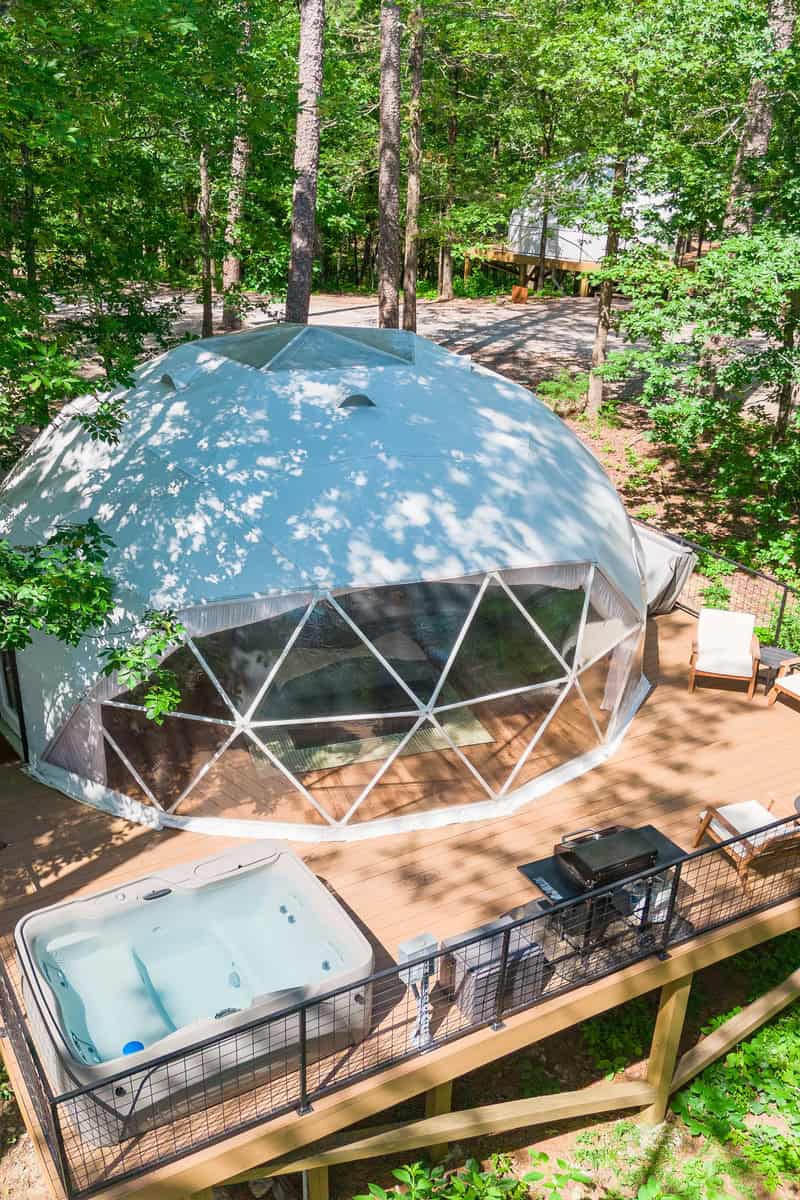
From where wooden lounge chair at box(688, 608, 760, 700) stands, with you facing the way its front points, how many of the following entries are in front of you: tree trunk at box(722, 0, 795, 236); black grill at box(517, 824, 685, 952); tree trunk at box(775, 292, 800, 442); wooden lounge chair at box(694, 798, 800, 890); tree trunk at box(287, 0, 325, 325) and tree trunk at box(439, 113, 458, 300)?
2

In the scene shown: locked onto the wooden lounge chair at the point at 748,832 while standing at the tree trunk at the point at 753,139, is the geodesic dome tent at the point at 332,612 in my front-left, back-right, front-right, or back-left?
front-right

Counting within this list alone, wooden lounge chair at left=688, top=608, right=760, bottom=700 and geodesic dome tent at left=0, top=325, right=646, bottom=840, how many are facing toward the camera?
2

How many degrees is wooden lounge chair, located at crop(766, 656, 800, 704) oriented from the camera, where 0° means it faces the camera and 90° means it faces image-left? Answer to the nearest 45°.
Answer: approximately 45°

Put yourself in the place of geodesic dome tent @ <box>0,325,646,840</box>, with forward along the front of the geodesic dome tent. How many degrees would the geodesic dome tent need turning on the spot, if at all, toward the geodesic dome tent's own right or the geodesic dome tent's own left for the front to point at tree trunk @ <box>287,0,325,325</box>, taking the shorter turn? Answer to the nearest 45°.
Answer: approximately 180°

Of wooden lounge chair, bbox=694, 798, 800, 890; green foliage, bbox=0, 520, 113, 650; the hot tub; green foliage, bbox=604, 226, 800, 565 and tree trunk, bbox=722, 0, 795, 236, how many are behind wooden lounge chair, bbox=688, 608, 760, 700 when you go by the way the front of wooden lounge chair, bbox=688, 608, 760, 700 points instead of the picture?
2

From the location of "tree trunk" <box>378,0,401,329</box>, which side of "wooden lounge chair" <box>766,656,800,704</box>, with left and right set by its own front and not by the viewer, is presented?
right

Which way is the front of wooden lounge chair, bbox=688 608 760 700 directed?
toward the camera

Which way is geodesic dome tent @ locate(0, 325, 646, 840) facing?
toward the camera

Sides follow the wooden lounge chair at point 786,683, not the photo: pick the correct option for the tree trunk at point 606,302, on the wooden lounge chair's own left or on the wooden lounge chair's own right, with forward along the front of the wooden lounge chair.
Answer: on the wooden lounge chair's own right

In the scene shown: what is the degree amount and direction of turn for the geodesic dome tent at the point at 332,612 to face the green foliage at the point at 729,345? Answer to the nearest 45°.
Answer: approximately 135° to its left

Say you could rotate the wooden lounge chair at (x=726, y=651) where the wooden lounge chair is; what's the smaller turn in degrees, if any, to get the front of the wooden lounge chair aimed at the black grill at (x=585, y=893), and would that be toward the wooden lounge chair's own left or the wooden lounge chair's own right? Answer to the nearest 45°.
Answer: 0° — it already faces it

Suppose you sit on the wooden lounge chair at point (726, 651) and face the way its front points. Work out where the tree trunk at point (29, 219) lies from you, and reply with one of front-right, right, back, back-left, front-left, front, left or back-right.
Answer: right

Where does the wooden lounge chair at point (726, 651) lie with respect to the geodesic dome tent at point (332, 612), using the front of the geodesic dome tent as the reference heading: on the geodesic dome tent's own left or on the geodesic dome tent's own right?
on the geodesic dome tent's own left

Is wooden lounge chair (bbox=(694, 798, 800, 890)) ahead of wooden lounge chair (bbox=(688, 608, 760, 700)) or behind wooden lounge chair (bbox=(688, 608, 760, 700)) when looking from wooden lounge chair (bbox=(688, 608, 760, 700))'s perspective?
ahead

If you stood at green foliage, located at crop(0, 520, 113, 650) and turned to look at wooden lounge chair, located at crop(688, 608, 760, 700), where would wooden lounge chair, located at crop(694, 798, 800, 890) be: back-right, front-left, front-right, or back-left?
front-right
